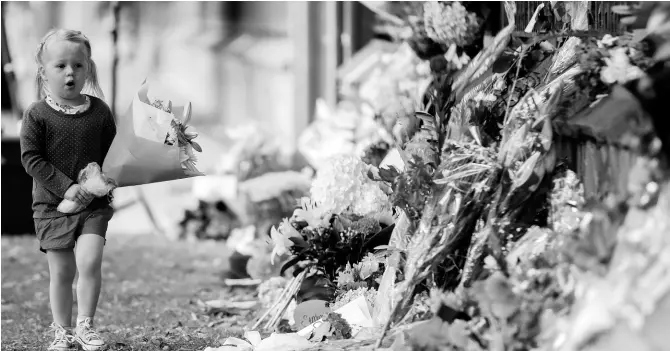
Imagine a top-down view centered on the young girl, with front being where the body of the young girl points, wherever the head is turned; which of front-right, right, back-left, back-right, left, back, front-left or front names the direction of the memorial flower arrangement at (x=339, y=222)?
left

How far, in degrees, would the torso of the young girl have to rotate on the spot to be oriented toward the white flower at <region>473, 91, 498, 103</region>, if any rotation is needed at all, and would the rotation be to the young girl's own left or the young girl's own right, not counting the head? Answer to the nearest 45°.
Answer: approximately 45° to the young girl's own left

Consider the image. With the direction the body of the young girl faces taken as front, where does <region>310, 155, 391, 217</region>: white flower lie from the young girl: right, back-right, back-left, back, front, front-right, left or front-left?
left

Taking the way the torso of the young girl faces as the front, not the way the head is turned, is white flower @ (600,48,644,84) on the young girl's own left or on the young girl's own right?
on the young girl's own left

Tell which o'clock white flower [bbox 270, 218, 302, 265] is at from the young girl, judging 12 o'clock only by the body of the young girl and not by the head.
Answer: The white flower is roughly at 9 o'clock from the young girl.

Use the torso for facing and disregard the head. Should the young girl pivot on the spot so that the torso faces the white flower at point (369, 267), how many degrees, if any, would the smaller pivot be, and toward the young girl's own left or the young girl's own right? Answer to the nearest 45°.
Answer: approximately 45° to the young girl's own left

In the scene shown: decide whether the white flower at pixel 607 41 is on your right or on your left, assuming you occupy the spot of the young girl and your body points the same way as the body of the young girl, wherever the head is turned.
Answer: on your left

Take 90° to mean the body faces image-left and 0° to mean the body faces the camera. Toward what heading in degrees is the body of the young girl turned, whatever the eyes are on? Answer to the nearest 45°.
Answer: approximately 0°

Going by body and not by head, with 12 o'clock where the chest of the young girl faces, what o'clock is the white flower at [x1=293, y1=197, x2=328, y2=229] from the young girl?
The white flower is roughly at 9 o'clock from the young girl.
